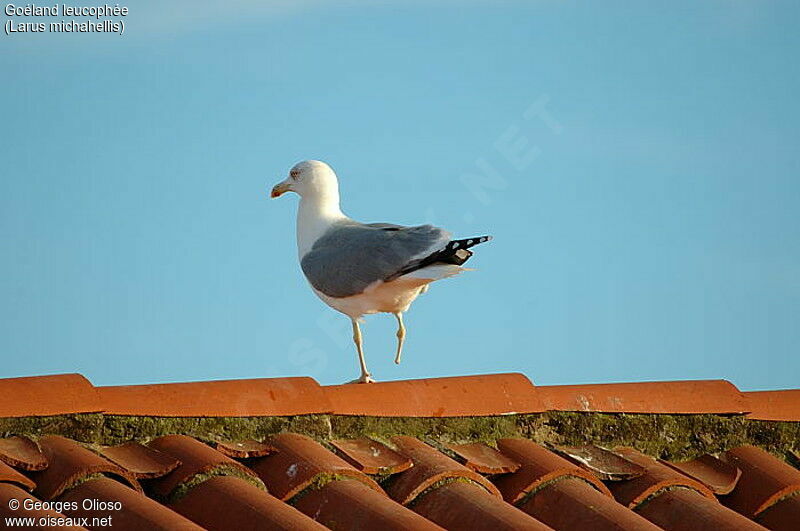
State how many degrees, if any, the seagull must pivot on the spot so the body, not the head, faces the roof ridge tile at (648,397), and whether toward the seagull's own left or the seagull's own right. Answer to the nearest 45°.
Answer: approximately 135° to the seagull's own left

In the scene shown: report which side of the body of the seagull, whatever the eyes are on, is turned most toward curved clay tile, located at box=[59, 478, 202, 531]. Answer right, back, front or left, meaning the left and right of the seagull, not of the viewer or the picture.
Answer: left

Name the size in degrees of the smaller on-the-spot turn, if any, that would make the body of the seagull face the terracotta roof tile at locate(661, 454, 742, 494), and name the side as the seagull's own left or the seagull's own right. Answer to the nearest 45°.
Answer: approximately 135° to the seagull's own left

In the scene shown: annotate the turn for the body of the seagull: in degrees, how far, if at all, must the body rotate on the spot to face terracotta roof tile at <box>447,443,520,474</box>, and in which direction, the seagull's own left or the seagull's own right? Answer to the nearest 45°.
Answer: approximately 90° to the seagull's own left

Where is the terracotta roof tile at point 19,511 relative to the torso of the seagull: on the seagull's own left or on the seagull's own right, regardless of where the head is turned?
on the seagull's own left

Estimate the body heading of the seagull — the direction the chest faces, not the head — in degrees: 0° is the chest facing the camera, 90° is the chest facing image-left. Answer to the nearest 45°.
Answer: approximately 90°

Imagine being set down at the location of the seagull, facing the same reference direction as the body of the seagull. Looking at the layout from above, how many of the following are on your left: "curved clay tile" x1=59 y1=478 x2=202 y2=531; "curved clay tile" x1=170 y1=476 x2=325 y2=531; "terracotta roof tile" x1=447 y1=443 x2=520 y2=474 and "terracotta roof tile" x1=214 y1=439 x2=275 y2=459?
4

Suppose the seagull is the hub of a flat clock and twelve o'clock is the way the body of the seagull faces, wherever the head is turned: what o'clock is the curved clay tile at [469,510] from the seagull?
The curved clay tile is roughly at 9 o'clock from the seagull.

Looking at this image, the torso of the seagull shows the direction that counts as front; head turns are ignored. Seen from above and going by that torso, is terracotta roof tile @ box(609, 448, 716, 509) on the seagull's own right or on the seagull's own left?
on the seagull's own left

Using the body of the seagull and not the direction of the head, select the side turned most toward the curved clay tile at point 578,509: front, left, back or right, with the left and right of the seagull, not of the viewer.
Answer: left

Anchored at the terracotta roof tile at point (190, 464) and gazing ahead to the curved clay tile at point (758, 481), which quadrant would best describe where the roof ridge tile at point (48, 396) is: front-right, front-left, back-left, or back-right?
back-left
